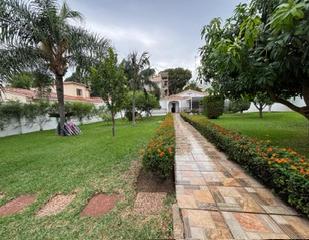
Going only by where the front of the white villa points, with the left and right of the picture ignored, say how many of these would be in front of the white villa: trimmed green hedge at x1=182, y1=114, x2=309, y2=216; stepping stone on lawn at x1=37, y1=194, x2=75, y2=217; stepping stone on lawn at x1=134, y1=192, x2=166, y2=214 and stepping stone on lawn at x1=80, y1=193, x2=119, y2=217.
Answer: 4

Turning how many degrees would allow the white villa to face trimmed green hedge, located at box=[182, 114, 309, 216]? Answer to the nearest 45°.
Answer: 0° — it already faces it

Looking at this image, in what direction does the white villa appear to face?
toward the camera

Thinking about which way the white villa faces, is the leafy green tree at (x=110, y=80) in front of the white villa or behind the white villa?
in front

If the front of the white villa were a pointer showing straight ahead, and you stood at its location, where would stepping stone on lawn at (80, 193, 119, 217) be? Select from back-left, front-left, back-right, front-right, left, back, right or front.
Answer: front

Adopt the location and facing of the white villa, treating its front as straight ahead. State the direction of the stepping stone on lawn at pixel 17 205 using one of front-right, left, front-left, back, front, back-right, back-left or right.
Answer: front

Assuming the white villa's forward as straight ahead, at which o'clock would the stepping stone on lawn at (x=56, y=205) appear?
The stepping stone on lawn is roughly at 12 o'clock from the white villa.

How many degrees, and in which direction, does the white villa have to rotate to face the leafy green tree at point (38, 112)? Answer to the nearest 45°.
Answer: approximately 45° to its right

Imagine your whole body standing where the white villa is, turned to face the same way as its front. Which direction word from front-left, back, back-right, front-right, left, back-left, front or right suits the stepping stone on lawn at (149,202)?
front

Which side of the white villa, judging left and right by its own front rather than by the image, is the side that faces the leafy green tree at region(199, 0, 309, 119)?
front

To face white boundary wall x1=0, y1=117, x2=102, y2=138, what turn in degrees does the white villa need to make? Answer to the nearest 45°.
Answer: approximately 45° to its right
